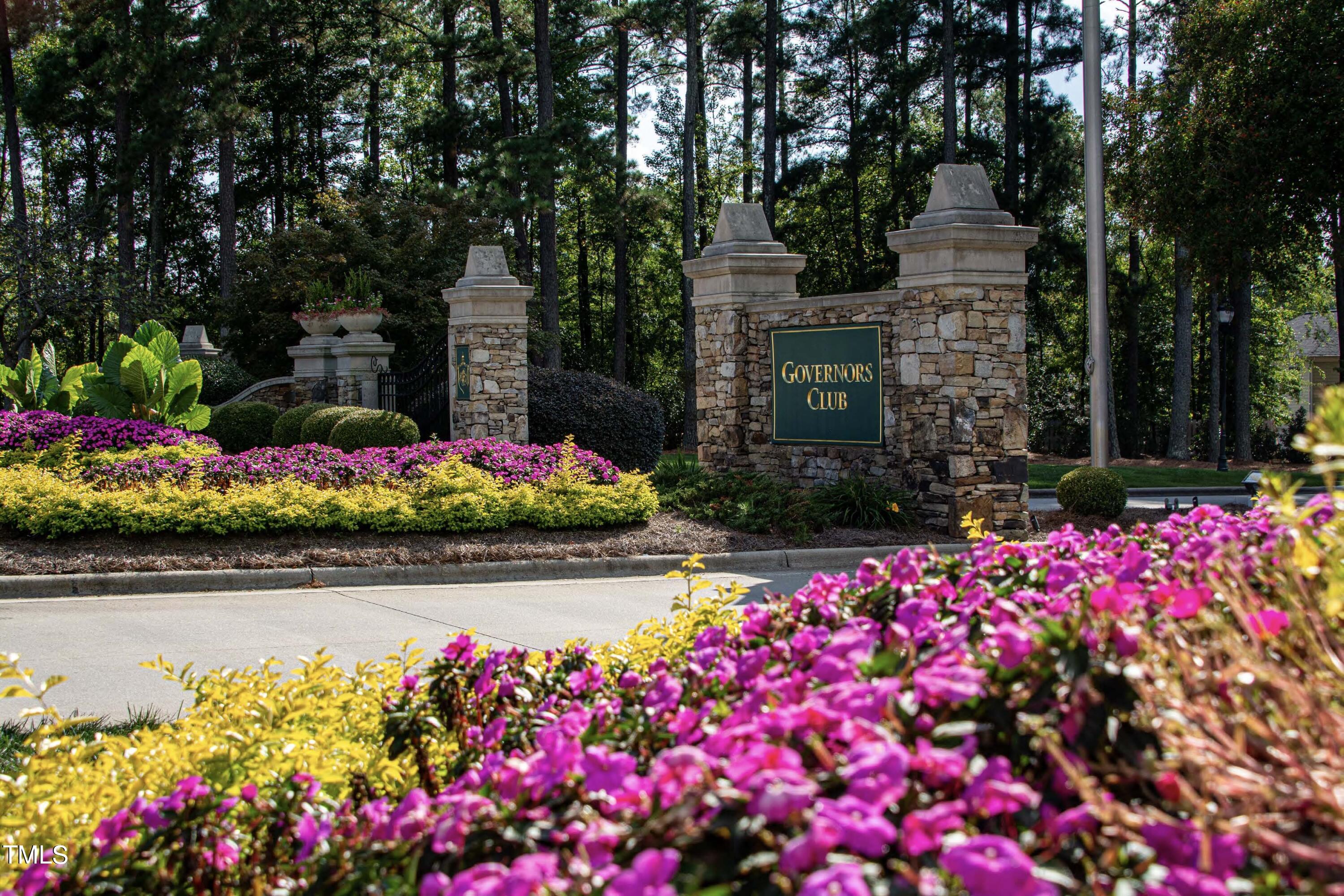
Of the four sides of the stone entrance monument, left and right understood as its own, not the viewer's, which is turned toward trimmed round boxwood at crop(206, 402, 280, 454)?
right

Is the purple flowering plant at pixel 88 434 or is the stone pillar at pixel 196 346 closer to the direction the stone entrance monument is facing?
the purple flowering plant

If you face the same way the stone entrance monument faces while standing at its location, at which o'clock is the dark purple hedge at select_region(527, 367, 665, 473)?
The dark purple hedge is roughly at 3 o'clock from the stone entrance monument.

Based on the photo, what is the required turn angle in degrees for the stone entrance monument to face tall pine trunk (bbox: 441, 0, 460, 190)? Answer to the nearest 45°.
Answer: approximately 90° to its right

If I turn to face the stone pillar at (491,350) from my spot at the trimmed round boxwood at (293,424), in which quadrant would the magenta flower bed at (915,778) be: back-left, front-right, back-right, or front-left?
front-right

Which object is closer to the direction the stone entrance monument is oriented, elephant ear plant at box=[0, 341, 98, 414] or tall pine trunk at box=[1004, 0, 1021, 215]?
the elephant ear plant

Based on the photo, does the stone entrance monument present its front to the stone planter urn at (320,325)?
no

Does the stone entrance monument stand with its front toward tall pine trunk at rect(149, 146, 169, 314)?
no

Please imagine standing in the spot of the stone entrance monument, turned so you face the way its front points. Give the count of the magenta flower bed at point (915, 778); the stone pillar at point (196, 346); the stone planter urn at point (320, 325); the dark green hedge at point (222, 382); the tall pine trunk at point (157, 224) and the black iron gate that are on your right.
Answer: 5

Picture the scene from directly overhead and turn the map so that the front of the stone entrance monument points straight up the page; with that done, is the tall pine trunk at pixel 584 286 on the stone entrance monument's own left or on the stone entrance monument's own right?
on the stone entrance monument's own right

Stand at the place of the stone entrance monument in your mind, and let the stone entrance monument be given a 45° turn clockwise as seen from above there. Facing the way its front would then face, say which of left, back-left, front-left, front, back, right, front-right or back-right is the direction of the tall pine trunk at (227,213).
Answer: front-right

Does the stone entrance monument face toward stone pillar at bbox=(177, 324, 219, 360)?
no

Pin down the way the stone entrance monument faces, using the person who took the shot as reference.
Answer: facing the viewer and to the left of the viewer

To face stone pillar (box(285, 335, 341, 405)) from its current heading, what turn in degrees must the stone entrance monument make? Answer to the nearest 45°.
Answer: approximately 90° to its right

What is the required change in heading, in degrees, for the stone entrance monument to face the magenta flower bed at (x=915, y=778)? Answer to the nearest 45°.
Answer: approximately 45° to its left
